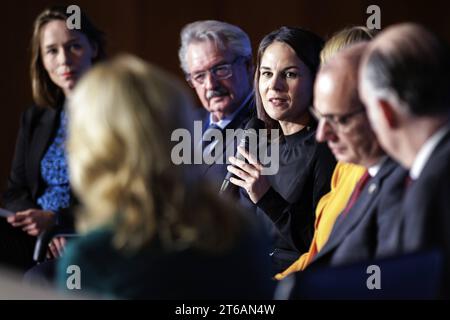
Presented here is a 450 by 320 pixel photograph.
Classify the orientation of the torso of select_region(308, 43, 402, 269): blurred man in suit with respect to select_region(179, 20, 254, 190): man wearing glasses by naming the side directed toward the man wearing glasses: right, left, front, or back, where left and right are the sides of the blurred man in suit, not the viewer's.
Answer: right

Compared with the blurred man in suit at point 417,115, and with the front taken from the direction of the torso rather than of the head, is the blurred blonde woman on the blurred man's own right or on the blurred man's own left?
on the blurred man's own left

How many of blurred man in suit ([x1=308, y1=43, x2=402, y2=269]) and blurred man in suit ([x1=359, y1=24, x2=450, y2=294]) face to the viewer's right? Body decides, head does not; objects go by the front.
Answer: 0

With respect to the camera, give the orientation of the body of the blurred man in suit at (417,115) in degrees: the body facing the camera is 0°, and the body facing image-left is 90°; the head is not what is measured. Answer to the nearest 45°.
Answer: approximately 135°

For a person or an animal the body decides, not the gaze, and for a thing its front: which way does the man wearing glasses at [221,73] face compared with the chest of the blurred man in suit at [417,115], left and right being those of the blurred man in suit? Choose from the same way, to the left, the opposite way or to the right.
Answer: to the left

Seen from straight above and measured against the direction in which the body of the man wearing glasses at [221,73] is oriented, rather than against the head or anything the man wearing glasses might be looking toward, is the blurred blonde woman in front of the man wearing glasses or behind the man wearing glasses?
in front

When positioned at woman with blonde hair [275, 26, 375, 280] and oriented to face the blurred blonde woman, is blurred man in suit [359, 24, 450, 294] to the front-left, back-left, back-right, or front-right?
front-left

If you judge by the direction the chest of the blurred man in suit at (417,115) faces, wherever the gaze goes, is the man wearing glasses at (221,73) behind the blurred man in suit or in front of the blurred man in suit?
in front

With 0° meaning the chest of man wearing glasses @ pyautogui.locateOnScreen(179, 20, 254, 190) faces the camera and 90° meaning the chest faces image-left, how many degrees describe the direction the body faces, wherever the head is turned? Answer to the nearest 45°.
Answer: approximately 45°

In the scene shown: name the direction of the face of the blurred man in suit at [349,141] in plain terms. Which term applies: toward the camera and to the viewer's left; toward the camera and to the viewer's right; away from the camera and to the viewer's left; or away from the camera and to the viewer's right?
toward the camera and to the viewer's left

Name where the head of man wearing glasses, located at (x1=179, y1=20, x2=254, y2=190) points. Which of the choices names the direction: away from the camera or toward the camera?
toward the camera

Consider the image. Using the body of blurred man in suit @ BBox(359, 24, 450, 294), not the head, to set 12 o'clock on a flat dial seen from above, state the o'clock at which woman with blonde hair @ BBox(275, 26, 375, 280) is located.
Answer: The woman with blonde hair is roughly at 1 o'clock from the blurred man in suit.

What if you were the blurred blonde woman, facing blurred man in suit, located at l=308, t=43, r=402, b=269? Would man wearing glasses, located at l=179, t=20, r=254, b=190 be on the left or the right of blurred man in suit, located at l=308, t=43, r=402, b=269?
left
